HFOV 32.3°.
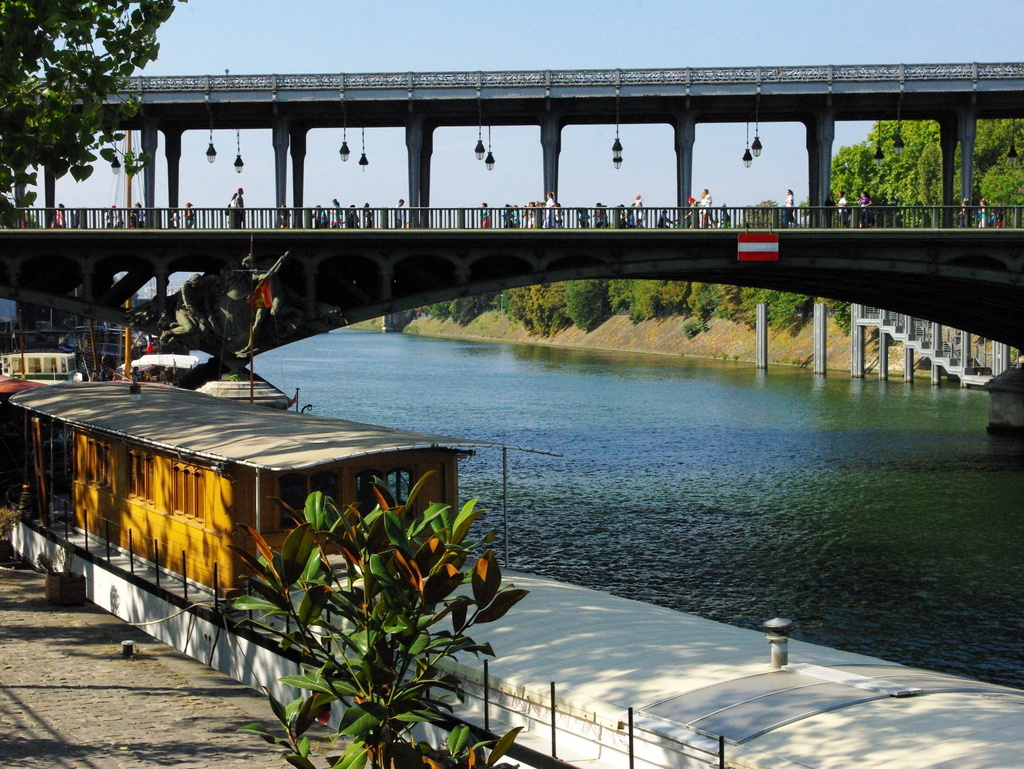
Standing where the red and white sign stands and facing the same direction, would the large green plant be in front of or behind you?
in front

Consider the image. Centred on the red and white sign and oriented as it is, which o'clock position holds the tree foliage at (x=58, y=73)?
The tree foliage is roughly at 1 o'clock from the red and white sign.

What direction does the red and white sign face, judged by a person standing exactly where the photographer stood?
facing the viewer

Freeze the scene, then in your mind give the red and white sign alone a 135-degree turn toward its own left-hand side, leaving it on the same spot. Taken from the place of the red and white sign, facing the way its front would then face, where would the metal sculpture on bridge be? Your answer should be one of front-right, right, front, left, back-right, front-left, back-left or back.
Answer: back-left

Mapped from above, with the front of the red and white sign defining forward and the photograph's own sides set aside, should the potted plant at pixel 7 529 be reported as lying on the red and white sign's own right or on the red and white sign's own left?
on the red and white sign's own right

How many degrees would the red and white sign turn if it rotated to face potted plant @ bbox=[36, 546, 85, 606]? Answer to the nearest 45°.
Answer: approximately 45° to its right
